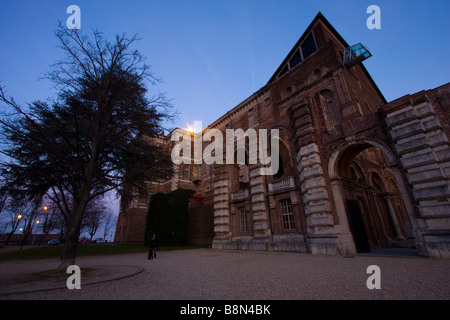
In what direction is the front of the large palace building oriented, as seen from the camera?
facing the viewer and to the left of the viewer
